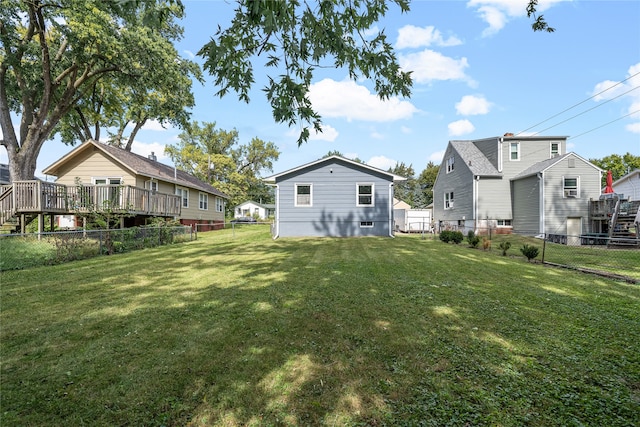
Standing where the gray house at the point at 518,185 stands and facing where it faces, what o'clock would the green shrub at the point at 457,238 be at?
The green shrub is roughly at 8 o'clock from the gray house.

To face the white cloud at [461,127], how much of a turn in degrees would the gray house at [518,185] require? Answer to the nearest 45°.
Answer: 0° — it already faces it

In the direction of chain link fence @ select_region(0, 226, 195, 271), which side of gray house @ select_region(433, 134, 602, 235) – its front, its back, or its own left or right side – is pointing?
left

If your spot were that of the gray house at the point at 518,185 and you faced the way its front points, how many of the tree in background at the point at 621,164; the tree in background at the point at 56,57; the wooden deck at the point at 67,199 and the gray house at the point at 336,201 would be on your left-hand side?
3

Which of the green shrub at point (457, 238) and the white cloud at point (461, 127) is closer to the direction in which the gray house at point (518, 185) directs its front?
the white cloud

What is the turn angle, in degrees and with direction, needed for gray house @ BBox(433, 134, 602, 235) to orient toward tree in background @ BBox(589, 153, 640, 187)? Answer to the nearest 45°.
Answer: approximately 45° to its right

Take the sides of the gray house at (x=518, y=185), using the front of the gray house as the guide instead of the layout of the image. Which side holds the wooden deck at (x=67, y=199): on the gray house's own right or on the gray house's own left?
on the gray house's own left

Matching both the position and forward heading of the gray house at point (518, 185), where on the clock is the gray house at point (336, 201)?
the gray house at point (336, 201) is roughly at 9 o'clock from the gray house at point (518, 185).

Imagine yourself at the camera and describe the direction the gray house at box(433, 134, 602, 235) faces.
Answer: facing away from the viewer and to the left of the viewer
